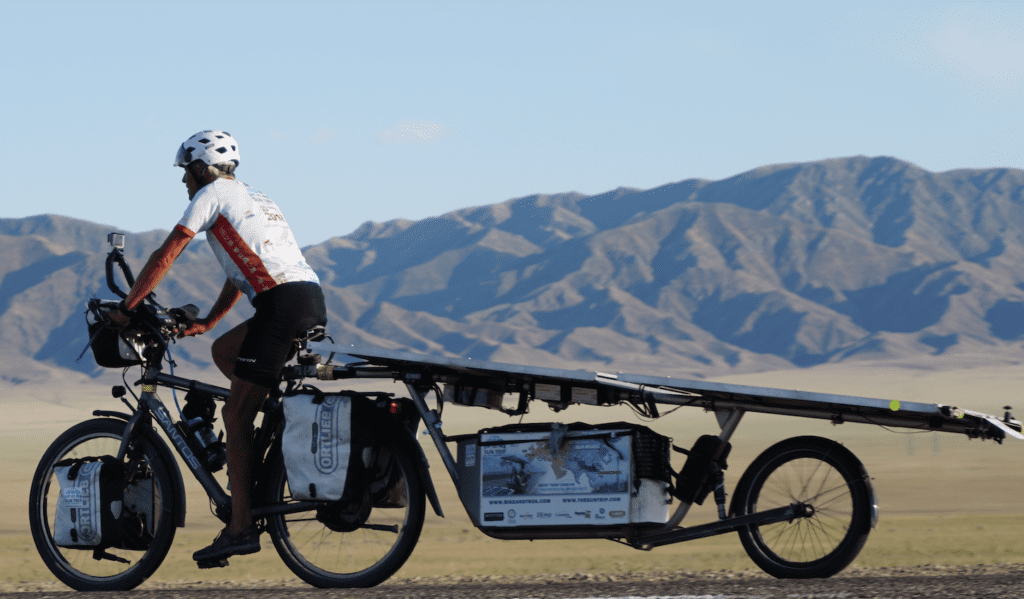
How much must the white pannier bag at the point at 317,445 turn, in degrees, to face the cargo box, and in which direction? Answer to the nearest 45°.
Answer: approximately 90° to its left

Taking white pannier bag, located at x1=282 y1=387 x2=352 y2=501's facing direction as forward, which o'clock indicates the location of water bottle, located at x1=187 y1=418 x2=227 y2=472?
The water bottle is roughly at 4 o'clock from the white pannier bag.

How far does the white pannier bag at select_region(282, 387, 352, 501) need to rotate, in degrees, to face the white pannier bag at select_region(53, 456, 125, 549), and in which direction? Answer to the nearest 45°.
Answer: approximately 135° to its right

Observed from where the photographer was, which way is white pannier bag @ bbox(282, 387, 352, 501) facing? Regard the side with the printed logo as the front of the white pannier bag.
facing the viewer

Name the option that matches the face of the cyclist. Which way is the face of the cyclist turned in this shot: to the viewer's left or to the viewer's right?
to the viewer's left
